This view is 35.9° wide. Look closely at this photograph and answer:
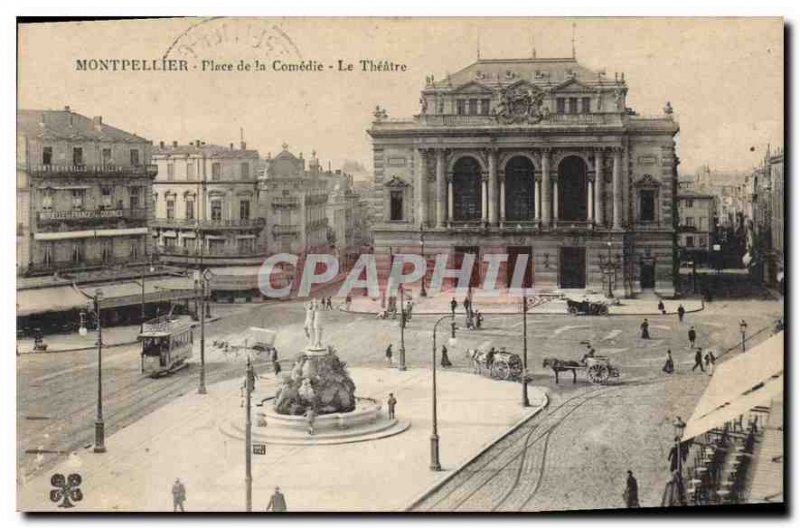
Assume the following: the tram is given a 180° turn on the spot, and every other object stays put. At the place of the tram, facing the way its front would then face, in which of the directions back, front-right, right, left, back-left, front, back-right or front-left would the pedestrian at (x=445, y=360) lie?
front-right

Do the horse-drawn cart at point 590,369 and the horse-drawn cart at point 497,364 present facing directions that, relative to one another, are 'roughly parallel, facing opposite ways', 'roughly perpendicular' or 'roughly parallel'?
roughly parallel

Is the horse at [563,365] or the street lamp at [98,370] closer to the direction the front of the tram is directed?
the street lamp

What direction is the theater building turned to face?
toward the camera

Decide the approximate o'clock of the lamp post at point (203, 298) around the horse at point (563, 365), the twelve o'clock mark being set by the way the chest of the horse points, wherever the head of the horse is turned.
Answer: The lamp post is roughly at 12 o'clock from the horse.

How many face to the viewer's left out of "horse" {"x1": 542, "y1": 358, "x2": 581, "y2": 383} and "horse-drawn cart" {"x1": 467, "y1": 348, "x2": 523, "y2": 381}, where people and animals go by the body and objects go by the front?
2

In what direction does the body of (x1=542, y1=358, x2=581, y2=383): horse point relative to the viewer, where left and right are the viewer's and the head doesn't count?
facing to the left of the viewer

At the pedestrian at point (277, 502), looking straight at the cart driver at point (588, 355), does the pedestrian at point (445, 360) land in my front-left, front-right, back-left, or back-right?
front-left

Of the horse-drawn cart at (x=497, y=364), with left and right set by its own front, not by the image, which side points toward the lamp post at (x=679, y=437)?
left

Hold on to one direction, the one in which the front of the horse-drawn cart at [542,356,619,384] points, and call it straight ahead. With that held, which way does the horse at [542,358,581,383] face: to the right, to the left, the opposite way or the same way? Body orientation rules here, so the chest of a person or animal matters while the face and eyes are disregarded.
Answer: the same way

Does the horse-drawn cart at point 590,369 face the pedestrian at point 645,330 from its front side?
no

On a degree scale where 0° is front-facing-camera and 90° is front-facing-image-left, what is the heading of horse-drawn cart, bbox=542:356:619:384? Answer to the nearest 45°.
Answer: approximately 90°

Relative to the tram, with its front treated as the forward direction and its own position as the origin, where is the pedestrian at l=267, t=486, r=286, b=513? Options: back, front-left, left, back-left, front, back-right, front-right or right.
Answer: left

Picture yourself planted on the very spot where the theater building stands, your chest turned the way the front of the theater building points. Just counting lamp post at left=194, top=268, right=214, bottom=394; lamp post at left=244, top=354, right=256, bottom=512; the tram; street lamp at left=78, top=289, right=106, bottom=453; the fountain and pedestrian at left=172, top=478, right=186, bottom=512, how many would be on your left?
0

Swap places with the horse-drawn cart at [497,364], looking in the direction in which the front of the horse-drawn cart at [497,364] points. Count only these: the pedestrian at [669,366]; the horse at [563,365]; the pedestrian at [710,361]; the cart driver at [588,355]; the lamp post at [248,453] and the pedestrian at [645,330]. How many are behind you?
5

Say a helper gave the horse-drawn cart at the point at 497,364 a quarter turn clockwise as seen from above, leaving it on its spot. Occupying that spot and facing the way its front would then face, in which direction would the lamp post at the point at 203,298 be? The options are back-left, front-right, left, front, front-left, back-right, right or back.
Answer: left

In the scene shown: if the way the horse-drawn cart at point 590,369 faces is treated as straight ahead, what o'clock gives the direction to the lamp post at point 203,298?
The lamp post is roughly at 12 o'clock from the horse-drawn cart.

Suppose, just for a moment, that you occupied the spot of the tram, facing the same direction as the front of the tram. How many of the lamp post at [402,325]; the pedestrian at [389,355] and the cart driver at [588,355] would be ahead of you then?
0
